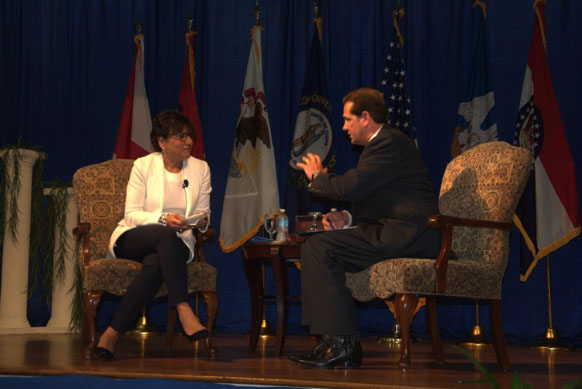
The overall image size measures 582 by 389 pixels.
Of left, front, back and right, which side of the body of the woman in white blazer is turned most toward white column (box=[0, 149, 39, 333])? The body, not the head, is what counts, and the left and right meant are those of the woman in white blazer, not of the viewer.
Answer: back

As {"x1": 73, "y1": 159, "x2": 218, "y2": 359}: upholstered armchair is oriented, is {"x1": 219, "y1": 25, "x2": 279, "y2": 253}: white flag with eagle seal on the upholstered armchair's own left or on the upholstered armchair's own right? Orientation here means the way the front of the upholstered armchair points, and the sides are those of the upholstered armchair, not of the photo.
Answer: on the upholstered armchair's own left

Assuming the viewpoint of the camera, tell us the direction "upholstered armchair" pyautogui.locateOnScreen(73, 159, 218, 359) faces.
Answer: facing the viewer and to the right of the viewer

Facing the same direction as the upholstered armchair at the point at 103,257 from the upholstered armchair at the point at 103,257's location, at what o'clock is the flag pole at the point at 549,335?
The flag pole is roughly at 10 o'clock from the upholstered armchair.

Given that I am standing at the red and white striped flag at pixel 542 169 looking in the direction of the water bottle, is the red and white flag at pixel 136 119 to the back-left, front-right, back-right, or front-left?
front-right

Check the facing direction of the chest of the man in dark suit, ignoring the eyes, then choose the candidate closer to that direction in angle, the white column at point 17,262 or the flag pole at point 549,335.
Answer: the white column

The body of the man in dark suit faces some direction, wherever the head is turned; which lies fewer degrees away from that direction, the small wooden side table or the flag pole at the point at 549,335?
the small wooden side table

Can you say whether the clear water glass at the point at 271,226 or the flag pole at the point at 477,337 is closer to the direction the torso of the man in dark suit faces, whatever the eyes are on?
the clear water glass

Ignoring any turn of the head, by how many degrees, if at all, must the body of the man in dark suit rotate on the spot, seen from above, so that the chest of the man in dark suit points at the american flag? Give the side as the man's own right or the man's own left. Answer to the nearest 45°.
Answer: approximately 90° to the man's own right

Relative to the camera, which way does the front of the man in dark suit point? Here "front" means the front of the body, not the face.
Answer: to the viewer's left

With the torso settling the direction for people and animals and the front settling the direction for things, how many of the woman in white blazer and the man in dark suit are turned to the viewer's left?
1

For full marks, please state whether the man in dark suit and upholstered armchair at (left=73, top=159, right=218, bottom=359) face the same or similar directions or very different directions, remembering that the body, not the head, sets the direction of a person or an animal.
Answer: very different directions

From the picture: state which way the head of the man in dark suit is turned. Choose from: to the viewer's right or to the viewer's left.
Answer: to the viewer's left

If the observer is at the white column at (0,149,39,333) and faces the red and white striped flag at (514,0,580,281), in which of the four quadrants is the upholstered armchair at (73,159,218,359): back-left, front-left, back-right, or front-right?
front-right

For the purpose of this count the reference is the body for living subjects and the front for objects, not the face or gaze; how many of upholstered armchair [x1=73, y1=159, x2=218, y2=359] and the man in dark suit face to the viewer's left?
1
